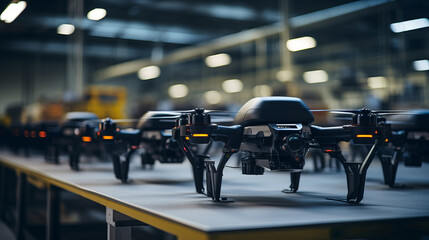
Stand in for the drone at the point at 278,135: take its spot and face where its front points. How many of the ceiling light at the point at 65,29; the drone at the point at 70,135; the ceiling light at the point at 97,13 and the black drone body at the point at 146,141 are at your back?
4

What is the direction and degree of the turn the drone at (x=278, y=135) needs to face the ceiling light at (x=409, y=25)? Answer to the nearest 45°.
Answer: approximately 135° to its left

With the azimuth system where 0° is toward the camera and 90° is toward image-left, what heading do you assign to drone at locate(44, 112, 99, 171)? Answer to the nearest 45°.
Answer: approximately 315°

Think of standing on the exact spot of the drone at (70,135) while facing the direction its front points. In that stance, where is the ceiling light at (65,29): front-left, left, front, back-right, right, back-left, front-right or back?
back-left

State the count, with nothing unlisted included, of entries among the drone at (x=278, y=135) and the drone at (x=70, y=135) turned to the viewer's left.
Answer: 0

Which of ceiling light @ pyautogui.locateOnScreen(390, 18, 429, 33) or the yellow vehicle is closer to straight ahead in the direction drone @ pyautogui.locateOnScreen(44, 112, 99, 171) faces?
the ceiling light

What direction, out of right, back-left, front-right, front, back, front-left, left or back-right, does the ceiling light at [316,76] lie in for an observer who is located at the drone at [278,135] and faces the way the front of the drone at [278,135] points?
back-left

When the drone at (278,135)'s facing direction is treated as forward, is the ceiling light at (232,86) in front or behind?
behind

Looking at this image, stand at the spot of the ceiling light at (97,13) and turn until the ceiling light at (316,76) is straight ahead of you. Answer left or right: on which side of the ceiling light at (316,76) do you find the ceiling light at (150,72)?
left

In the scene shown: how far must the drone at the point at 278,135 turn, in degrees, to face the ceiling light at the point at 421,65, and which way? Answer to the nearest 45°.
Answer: approximately 135° to its left

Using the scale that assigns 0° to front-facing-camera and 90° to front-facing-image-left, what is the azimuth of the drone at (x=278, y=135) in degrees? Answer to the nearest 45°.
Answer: approximately 315°

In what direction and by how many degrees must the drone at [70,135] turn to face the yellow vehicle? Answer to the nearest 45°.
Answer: approximately 135° to its left
